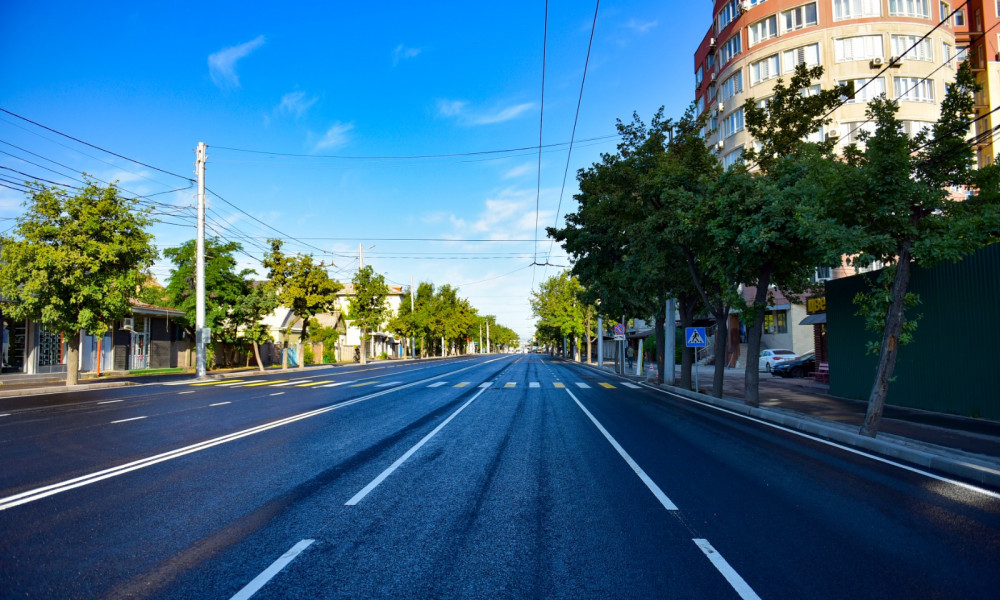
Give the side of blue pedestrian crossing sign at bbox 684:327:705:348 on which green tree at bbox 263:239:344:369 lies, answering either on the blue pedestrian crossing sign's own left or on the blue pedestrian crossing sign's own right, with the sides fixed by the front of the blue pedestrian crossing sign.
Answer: on the blue pedestrian crossing sign's own right

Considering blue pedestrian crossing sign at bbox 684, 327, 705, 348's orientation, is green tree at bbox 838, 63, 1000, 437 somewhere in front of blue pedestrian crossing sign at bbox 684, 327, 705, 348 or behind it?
in front

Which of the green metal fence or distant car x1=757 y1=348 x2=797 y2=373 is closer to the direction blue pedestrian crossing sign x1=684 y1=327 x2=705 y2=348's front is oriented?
the green metal fence

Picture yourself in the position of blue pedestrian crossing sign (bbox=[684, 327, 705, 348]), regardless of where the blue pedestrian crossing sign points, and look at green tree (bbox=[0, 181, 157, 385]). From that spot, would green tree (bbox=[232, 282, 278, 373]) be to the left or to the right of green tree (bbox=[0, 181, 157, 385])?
right

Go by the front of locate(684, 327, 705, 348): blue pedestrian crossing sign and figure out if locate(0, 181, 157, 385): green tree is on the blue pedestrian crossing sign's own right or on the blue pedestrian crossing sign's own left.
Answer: on the blue pedestrian crossing sign's own right

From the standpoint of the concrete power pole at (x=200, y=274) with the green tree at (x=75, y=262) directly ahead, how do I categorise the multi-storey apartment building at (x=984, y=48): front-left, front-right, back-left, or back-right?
back-left

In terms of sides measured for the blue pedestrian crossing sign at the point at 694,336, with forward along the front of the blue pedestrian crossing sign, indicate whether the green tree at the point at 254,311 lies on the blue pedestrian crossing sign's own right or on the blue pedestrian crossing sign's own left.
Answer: on the blue pedestrian crossing sign's own right

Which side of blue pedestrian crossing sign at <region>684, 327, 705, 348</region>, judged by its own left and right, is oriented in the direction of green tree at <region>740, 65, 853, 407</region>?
front

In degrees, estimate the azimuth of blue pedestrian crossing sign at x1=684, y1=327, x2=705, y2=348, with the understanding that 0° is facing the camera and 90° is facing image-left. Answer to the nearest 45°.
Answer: approximately 0°

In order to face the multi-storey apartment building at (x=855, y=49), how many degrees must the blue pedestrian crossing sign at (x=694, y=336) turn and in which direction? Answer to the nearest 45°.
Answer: approximately 135° to its left

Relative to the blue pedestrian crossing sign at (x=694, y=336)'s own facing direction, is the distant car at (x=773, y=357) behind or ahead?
behind

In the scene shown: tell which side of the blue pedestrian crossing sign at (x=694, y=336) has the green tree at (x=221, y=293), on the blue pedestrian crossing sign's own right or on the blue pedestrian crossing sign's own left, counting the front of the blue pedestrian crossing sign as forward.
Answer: on the blue pedestrian crossing sign's own right
